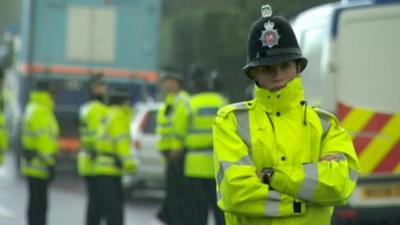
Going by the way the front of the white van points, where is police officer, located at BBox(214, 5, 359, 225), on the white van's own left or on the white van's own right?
on the white van's own left

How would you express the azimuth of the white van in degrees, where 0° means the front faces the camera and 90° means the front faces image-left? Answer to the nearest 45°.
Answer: approximately 135°

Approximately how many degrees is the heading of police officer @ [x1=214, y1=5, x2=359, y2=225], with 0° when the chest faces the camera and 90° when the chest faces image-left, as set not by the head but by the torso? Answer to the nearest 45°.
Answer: approximately 0°

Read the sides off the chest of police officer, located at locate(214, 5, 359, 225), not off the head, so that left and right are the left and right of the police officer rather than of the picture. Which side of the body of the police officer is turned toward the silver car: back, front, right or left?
back
